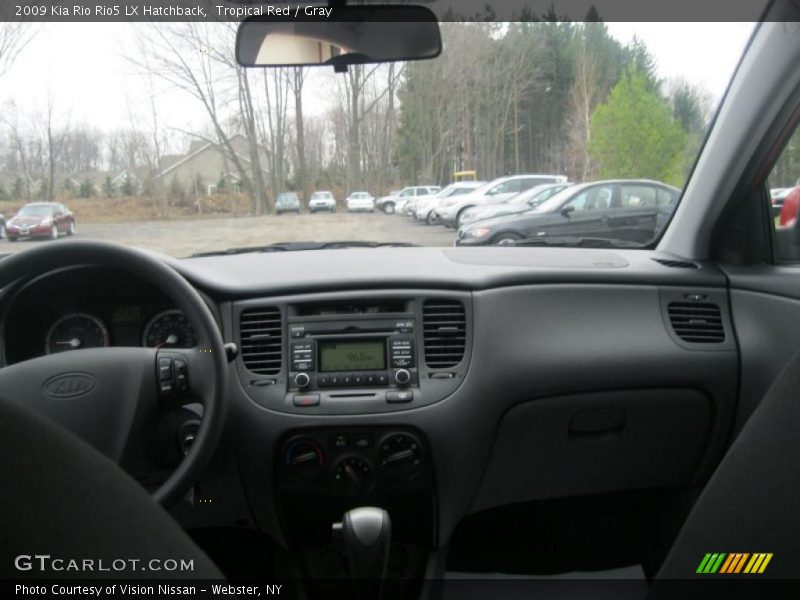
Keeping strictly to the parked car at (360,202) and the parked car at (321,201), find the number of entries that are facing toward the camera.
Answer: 2

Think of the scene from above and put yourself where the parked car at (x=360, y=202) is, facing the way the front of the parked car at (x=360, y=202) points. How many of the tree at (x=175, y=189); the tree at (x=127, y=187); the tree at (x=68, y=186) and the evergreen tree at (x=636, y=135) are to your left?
1

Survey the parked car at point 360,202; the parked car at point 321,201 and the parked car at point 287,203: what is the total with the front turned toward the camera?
3

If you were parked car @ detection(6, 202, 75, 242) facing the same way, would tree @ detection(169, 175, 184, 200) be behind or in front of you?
behind

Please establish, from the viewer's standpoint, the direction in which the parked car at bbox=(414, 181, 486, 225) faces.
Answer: facing the viewer and to the left of the viewer

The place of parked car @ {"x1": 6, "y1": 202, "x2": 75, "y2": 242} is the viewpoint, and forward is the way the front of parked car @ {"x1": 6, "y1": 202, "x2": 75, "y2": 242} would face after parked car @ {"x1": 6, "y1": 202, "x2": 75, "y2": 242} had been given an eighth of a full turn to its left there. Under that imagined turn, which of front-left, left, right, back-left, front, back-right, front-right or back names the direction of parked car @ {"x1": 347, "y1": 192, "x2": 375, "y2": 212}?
left

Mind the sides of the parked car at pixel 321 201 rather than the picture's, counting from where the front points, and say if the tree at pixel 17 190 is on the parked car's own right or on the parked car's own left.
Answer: on the parked car's own right

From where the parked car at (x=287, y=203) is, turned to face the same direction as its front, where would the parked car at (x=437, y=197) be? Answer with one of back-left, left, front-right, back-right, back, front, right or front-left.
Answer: left

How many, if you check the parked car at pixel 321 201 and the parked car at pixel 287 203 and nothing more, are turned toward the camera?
2

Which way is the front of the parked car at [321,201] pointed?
toward the camera

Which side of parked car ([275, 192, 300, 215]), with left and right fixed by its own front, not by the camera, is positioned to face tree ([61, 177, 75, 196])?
right
